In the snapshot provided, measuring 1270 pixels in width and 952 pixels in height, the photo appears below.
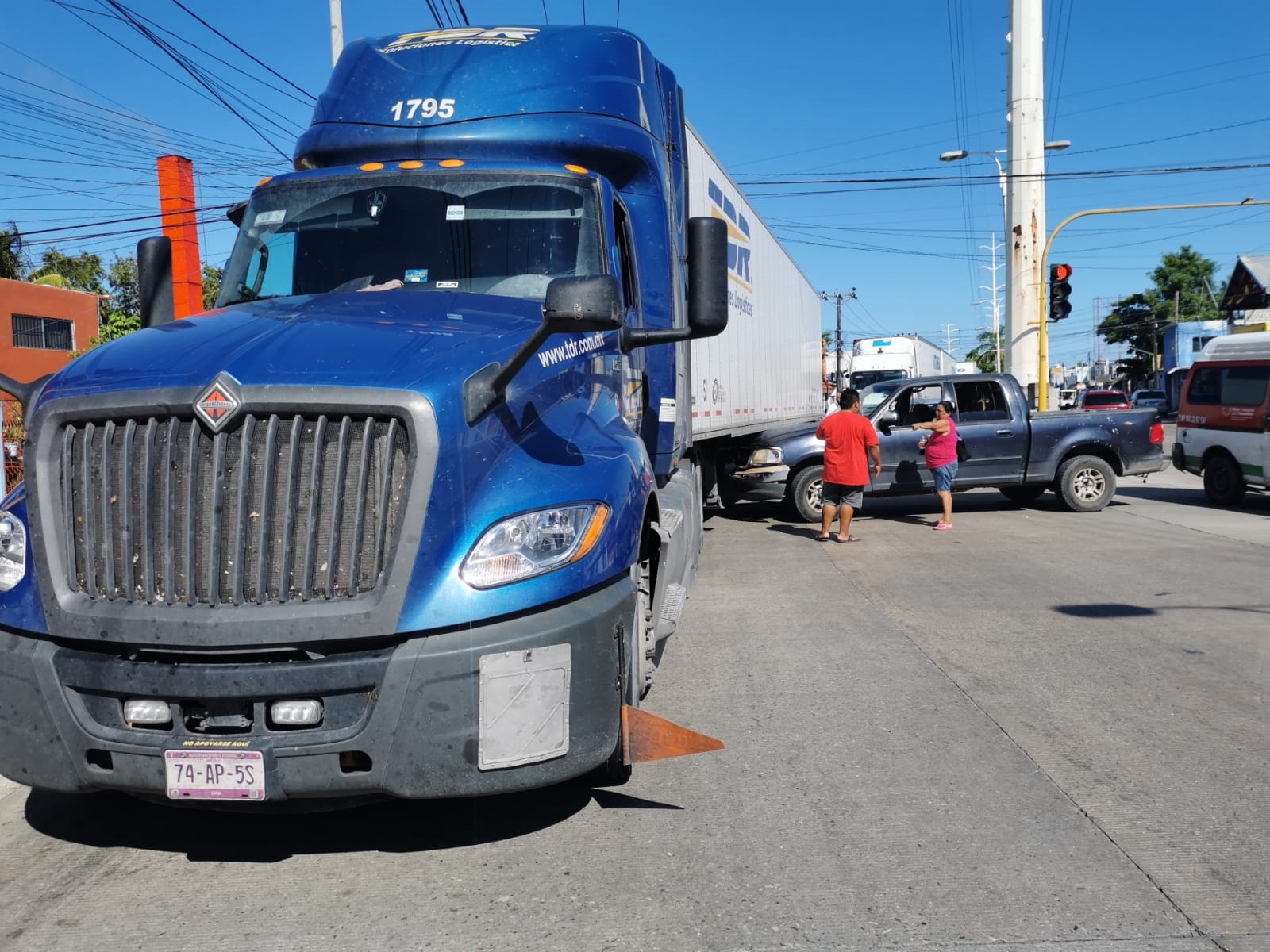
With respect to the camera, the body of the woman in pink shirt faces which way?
to the viewer's left

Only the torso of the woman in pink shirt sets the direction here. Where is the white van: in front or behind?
behind

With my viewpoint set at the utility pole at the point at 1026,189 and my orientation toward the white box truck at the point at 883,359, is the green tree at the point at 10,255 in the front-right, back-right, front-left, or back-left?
front-left

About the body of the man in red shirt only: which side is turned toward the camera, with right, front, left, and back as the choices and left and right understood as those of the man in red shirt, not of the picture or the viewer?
back

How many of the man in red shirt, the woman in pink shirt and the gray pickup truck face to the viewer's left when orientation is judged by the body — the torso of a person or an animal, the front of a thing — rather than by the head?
2

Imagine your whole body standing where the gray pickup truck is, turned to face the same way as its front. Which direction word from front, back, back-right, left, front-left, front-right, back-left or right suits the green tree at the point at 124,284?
front-right

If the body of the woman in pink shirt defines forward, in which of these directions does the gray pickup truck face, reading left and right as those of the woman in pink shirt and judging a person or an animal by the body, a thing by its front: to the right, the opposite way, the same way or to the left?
the same way

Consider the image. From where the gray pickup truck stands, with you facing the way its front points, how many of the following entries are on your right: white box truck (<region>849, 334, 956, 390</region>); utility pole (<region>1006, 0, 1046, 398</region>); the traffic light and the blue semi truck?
3

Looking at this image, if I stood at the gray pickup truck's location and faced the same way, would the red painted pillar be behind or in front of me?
in front

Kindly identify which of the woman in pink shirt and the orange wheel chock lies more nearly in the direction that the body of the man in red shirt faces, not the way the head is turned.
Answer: the woman in pink shirt

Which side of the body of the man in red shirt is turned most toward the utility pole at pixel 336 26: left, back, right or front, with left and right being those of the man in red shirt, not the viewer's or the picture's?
left

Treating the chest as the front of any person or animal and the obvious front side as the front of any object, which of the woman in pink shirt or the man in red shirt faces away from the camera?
the man in red shirt

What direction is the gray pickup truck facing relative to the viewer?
to the viewer's left
